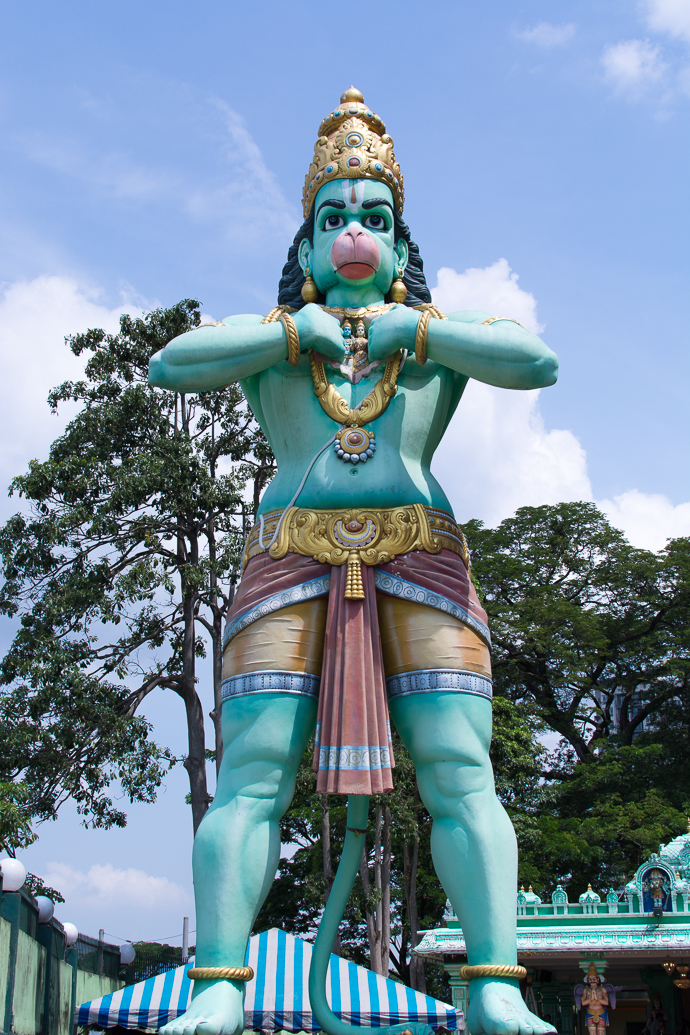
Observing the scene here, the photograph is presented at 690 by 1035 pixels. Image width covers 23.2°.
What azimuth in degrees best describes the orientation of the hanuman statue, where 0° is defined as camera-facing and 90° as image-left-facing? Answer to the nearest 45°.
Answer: approximately 0°

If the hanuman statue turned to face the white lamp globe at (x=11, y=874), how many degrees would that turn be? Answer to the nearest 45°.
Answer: approximately 135° to its right

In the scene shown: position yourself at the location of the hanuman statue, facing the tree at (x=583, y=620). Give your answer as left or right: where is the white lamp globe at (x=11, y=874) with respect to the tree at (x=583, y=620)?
left

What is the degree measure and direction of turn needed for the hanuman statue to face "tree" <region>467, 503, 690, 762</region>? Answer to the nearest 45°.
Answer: approximately 180°
